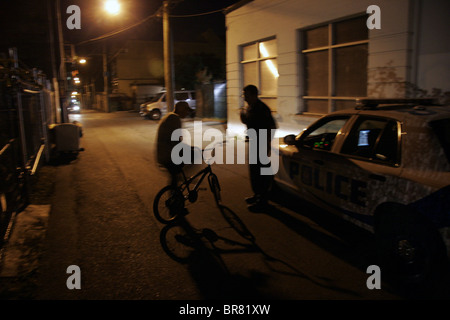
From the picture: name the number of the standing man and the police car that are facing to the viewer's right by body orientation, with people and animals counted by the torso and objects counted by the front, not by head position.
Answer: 0

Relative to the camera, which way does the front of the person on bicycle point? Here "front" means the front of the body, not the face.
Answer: to the viewer's right

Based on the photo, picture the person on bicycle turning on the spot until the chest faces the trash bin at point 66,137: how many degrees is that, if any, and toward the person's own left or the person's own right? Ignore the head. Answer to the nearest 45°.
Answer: approximately 135° to the person's own left

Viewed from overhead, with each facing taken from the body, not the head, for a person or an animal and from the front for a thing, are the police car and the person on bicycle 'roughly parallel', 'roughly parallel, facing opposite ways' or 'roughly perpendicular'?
roughly perpendicular

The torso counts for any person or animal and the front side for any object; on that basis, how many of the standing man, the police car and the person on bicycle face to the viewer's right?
1

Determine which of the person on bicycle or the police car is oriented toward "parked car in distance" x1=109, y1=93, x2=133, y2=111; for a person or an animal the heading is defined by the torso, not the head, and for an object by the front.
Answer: the police car

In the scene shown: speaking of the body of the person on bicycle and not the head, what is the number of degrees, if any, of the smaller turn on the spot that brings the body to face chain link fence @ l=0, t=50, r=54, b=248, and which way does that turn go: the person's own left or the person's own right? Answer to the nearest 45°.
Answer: approximately 180°

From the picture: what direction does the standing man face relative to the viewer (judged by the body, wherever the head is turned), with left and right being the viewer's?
facing to the left of the viewer

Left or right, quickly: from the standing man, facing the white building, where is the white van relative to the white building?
left

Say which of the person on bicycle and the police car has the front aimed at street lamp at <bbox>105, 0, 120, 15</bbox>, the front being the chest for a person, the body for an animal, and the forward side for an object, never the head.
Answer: the police car

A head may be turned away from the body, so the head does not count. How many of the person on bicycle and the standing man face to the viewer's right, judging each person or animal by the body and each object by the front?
1

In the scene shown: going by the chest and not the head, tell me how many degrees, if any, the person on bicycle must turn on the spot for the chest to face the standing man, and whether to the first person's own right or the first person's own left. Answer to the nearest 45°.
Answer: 0° — they already face them

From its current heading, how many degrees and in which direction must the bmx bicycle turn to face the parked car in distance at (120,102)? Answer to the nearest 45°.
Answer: approximately 45° to its left

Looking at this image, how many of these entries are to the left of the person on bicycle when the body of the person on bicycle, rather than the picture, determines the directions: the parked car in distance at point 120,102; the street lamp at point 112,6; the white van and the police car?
3
